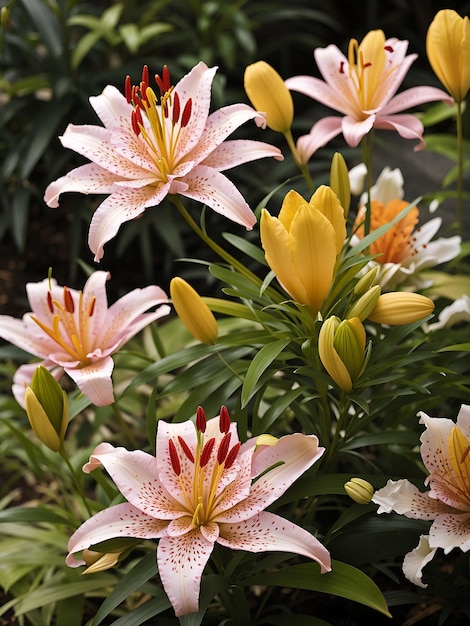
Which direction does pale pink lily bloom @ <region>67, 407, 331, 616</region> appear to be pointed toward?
toward the camera

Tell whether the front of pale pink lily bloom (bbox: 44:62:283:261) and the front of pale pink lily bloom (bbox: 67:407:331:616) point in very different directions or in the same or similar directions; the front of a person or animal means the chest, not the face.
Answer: same or similar directions

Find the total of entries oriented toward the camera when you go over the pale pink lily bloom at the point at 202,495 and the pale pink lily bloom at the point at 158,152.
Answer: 2

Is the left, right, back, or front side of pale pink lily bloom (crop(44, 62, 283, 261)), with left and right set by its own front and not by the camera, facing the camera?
front
